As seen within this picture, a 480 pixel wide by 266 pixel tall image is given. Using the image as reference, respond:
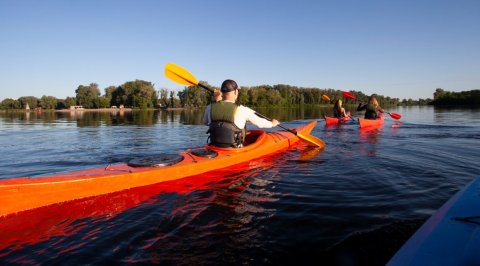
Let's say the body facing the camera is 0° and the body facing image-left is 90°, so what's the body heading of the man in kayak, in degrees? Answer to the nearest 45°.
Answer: approximately 225°

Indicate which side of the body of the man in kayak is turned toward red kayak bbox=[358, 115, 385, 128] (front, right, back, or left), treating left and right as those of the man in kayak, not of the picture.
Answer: front

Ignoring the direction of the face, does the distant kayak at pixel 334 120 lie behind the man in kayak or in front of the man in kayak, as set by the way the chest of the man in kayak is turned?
in front

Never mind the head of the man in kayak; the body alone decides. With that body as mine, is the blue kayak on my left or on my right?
on my right

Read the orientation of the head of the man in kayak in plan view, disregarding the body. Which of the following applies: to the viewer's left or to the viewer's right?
to the viewer's right

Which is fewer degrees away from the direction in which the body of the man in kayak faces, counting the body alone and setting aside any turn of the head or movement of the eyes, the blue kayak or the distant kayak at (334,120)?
the distant kayak

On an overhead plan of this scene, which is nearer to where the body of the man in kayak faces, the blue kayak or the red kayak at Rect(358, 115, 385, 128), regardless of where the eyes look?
the red kayak
